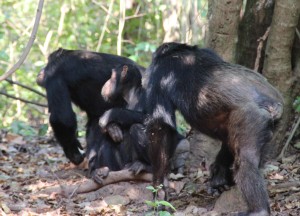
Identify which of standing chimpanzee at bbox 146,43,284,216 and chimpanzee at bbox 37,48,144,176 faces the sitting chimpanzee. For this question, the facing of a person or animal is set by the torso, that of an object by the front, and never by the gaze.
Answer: the standing chimpanzee

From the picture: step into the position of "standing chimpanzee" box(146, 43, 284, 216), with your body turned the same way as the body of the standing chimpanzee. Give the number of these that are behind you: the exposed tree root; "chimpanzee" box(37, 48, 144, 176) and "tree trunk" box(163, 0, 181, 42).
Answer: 0

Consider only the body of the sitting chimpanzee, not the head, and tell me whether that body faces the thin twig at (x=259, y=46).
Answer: no

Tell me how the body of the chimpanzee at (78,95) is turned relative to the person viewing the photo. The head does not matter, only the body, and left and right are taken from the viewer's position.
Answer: facing to the left of the viewer

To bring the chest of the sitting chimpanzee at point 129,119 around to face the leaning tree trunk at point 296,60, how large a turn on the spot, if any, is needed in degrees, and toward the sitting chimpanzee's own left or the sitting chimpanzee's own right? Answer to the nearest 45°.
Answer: approximately 180°

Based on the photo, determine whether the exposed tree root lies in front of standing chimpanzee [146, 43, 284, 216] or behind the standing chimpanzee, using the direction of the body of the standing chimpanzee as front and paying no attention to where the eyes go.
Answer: in front

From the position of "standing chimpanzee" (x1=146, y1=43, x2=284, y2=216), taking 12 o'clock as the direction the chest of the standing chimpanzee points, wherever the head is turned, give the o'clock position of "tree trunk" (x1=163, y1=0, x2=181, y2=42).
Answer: The tree trunk is roughly at 1 o'clock from the standing chimpanzee.

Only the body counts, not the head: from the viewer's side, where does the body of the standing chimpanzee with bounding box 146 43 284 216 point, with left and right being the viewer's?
facing away from the viewer and to the left of the viewer

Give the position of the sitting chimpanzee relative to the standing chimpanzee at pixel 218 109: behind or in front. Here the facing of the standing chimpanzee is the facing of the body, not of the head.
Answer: in front

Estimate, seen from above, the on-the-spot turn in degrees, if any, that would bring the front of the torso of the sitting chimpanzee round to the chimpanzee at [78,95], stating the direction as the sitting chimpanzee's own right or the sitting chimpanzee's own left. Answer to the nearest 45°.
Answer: approximately 45° to the sitting chimpanzee's own right

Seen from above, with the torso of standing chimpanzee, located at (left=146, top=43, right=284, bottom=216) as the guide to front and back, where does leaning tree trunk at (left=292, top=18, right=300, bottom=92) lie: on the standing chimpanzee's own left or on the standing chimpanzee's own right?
on the standing chimpanzee's own right

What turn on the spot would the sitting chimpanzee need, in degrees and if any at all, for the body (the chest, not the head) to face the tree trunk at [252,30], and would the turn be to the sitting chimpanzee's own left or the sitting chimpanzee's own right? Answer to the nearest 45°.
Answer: approximately 180°
